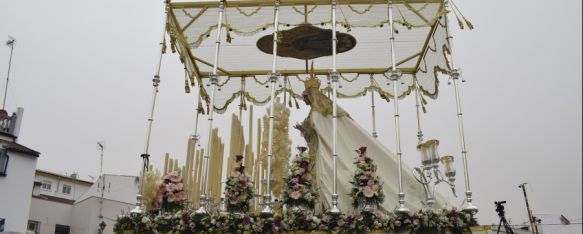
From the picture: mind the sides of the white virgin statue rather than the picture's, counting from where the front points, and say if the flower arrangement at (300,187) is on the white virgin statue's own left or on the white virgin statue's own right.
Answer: on the white virgin statue's own left

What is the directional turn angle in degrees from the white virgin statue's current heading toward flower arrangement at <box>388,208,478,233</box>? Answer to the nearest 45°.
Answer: approximately 135° to its left

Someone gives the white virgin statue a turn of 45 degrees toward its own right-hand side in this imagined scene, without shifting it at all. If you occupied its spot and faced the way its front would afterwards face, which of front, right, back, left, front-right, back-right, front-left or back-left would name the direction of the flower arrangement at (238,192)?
left

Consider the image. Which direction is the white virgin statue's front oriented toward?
to the viewer's left

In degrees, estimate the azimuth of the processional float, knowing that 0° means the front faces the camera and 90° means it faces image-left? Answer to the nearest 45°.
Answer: approximately 90°

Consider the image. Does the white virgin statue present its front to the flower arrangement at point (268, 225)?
no

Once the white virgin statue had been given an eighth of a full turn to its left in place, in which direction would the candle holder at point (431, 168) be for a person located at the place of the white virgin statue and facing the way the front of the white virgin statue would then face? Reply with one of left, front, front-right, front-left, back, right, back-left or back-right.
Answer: left
